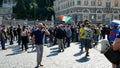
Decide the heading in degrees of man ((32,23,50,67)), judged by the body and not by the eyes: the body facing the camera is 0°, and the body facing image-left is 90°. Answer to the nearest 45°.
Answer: approximately 315°
